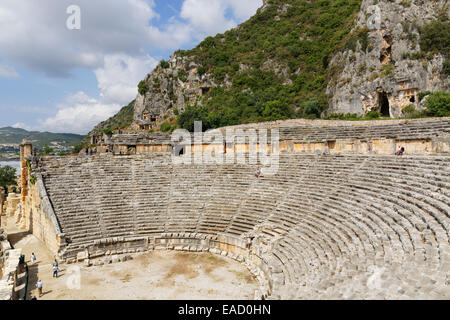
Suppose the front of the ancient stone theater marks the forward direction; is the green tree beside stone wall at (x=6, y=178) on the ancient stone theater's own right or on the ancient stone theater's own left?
on the ancient stone theater's own right

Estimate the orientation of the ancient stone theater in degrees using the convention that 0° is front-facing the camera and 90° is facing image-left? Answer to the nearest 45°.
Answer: approximately 45°

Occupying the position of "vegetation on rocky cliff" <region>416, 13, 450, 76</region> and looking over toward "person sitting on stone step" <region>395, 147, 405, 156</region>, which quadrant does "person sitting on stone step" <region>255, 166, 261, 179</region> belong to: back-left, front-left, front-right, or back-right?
front-right

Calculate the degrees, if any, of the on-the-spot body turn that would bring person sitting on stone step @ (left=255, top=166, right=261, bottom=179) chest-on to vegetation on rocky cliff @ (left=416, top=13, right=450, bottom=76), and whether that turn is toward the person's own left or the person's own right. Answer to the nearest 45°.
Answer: approximately 180°

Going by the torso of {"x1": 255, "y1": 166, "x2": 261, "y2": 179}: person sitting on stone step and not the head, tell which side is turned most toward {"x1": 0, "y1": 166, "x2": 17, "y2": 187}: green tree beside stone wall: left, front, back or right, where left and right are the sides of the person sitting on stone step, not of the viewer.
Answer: right

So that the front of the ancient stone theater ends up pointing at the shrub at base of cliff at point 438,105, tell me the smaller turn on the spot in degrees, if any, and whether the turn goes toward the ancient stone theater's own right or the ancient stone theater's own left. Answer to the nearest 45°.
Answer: approximately 180°

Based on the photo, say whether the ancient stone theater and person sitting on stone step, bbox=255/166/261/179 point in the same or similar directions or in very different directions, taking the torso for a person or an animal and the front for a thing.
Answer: same or similar directions

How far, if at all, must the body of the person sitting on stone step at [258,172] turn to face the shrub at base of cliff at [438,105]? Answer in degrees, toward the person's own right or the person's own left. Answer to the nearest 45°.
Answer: approximately 180°

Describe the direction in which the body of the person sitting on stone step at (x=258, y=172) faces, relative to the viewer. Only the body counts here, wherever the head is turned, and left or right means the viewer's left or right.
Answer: facing the viewer and to the left of the viewer
